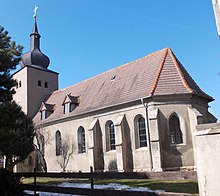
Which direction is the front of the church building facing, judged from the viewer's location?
facing away from the viewer and to the left of the viewer
